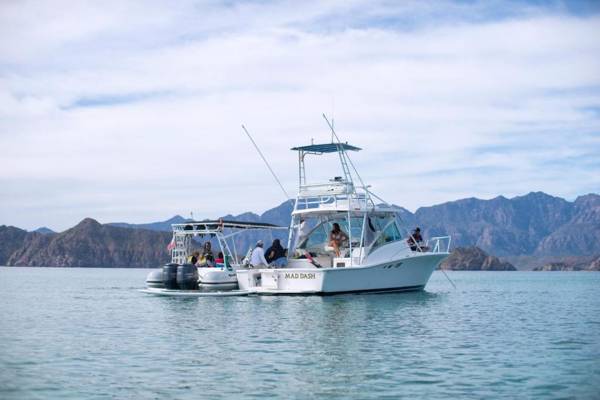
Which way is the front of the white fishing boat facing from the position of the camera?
facing away from the viewer and to the right of the viewer

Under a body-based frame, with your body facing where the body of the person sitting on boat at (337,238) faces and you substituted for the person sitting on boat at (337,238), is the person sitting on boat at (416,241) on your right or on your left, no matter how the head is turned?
on your left

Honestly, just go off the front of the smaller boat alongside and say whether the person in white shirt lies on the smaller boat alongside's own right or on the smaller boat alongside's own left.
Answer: on the smaller boat alongside's own right

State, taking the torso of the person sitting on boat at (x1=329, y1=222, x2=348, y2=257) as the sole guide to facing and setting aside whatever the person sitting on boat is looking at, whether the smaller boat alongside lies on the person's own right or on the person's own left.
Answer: on the person's own right

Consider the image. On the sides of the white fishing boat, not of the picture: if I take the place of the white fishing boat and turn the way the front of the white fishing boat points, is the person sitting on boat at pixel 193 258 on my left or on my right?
on my left

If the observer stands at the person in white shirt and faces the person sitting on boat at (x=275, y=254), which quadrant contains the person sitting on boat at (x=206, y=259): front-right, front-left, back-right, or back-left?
back-left

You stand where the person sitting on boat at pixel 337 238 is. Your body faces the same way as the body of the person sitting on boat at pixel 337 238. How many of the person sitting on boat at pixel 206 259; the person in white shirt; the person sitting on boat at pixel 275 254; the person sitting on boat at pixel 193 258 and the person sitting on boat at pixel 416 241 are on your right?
4

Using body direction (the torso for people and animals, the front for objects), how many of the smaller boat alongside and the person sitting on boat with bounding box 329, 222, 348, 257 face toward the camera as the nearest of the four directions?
1

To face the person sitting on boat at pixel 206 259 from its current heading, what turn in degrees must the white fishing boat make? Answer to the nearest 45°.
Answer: approximately 135° to its left

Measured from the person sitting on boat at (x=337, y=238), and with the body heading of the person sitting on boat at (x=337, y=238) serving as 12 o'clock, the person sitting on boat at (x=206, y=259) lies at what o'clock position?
the person sitting on boat at (x=206, y=259) is roughly at 3 o'clock from the person sitting on boat at (x=337, y=238).

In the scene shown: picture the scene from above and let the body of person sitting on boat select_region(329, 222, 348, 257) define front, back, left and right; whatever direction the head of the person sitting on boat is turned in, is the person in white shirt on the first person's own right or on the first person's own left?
on the first person's own right

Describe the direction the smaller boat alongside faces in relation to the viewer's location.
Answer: facing away from the viewer and to the right of the viewer
